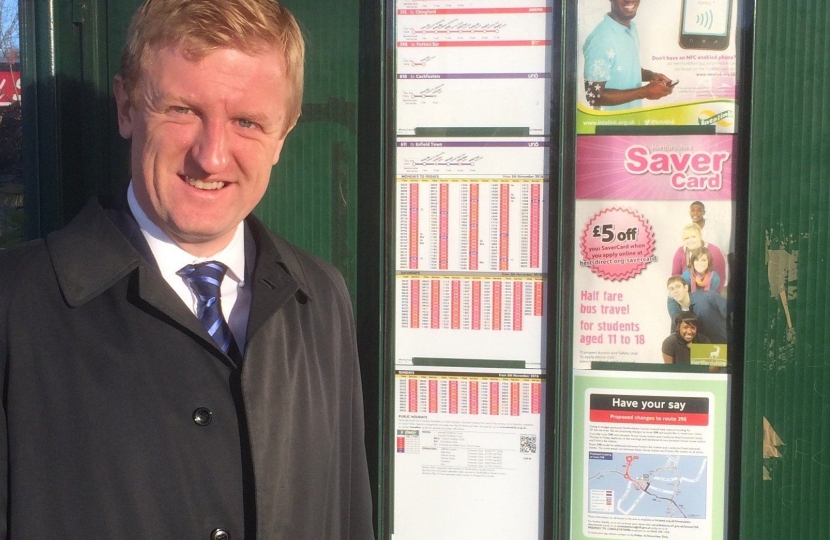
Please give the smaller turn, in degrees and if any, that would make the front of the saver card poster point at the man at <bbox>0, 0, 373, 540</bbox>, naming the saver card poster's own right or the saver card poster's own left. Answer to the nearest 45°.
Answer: approximately 45° to the saver card poster's own right

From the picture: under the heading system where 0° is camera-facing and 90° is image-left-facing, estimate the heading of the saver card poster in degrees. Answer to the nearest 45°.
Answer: approximately 0°
